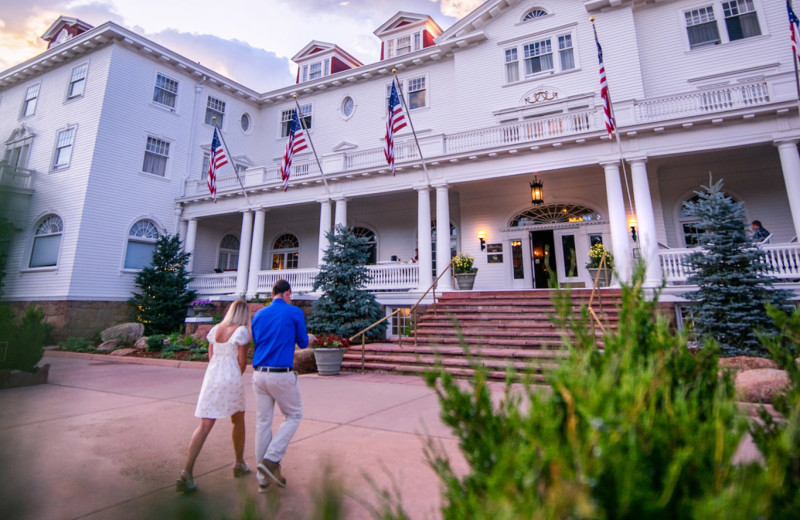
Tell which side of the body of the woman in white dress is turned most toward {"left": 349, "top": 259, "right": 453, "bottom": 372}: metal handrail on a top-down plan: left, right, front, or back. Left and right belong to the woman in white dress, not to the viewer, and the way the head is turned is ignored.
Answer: front

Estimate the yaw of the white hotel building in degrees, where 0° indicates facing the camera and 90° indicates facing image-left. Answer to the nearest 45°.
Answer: approximately 45°

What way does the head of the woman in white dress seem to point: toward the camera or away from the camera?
away from the camera

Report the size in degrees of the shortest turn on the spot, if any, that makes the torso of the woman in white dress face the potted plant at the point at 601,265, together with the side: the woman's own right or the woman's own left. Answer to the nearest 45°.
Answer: approximately 45° to the woman's own right

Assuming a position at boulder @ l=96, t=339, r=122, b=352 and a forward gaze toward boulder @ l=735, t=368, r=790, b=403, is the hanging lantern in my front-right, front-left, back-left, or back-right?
front-left

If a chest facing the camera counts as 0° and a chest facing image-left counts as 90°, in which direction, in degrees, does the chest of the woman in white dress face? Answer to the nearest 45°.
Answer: approximately 225°

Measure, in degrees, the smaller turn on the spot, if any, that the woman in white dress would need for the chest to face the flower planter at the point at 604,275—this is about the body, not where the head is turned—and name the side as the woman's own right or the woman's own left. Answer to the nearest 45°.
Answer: approximately 45° to the woman's own right

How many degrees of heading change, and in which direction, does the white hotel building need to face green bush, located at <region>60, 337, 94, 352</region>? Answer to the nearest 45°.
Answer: approximately 45° to its right
